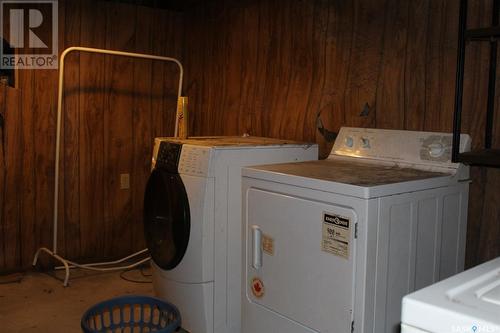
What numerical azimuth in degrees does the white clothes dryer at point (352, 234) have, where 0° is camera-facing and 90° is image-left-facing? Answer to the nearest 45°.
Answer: approximately 45°

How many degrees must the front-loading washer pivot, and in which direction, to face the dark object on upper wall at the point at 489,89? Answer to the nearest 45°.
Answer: approximately 90° to its left

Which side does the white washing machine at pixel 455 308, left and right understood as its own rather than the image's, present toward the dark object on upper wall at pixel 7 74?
right

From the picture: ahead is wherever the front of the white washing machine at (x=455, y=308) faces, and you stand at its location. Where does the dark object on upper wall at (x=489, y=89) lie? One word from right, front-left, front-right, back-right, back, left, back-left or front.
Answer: back-right

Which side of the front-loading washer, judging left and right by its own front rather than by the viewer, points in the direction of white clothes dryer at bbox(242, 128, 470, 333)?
left

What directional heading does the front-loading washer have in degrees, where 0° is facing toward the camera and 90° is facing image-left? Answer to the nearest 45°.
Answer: approximately 45°

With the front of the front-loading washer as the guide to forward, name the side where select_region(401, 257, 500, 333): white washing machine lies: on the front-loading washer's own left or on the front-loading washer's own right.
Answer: on the front-loading washer's own left

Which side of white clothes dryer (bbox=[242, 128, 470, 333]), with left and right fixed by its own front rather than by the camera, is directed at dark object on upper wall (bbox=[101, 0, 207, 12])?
right

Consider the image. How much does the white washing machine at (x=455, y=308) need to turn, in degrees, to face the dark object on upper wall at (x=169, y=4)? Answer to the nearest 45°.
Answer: approximately 90° to its right
